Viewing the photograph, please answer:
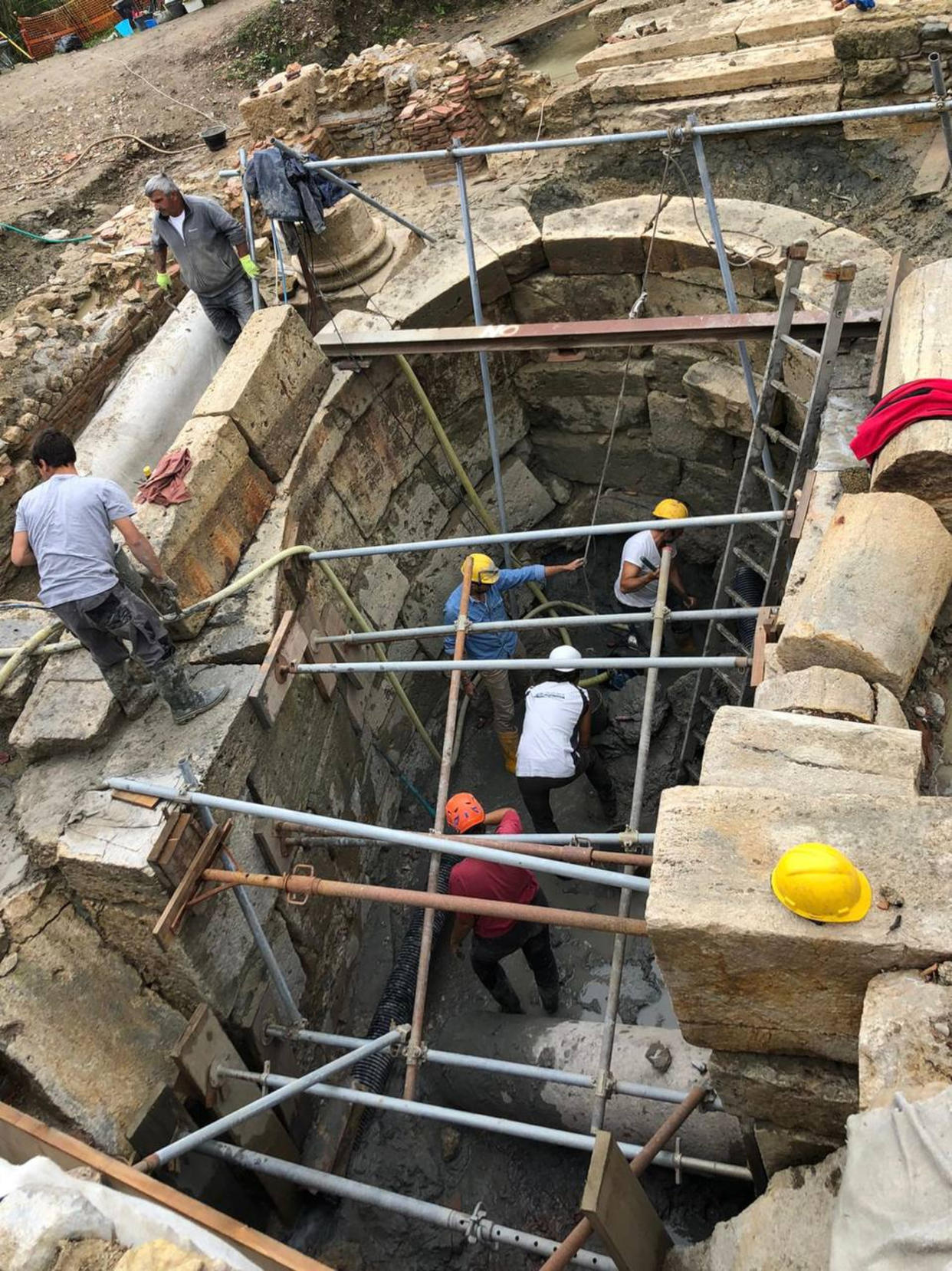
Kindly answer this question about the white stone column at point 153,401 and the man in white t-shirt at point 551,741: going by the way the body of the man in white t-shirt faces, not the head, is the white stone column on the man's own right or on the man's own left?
on the man's own left

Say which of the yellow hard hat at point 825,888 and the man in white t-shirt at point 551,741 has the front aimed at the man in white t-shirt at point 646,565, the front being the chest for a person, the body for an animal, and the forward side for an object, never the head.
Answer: the man in white t-shirt at point 551,741

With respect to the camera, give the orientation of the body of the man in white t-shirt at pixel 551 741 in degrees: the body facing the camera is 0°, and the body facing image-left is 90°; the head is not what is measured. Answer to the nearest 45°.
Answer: approximately 225°

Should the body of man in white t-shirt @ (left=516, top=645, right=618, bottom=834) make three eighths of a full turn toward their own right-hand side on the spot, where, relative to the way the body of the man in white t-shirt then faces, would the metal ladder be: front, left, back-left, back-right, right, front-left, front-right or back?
left

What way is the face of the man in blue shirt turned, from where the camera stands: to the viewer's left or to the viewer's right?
to the viewer's right

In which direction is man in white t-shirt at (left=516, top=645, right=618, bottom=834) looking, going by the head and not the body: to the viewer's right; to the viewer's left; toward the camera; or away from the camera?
away from the camera

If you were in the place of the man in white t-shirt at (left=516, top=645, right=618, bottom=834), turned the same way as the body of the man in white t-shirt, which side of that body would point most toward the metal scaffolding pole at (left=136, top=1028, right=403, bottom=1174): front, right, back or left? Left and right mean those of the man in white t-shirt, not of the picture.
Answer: back

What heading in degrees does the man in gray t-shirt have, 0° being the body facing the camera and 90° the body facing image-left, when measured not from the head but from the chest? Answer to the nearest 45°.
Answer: approximately 180°

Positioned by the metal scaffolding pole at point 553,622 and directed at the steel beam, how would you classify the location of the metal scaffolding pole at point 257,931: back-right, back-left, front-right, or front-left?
back-left
